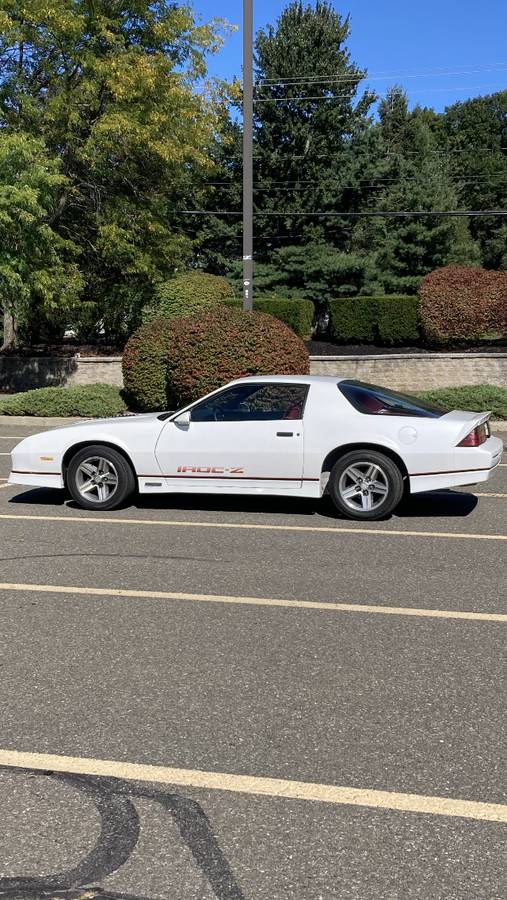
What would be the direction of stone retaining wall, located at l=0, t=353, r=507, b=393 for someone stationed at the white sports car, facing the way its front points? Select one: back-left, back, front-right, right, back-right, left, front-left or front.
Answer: right

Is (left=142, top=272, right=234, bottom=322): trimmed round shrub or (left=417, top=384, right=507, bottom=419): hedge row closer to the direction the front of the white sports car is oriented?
the trimmed round shrub

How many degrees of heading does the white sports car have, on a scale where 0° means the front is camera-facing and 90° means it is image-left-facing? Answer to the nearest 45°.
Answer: approximately 90°

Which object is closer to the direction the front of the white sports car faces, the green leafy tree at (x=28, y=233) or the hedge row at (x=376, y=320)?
the green leafy tree

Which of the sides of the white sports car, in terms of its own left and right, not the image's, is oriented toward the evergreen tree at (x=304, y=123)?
right

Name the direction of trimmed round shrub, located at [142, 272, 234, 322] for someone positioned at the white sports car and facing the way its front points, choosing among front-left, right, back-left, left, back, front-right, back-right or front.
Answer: right

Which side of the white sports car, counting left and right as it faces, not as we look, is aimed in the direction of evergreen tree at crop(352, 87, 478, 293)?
right

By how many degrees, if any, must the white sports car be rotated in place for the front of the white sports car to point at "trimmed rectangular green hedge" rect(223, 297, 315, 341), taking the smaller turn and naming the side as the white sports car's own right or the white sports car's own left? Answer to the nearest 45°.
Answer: approximately 90° to the white sports car's own right

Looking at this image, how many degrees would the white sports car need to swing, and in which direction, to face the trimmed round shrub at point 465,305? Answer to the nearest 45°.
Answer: approximately 90° to its right

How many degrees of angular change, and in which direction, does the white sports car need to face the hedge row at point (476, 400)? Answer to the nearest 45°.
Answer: approximately 135° to its right

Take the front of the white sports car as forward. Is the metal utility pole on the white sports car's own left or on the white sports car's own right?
on the white sports car's own right
